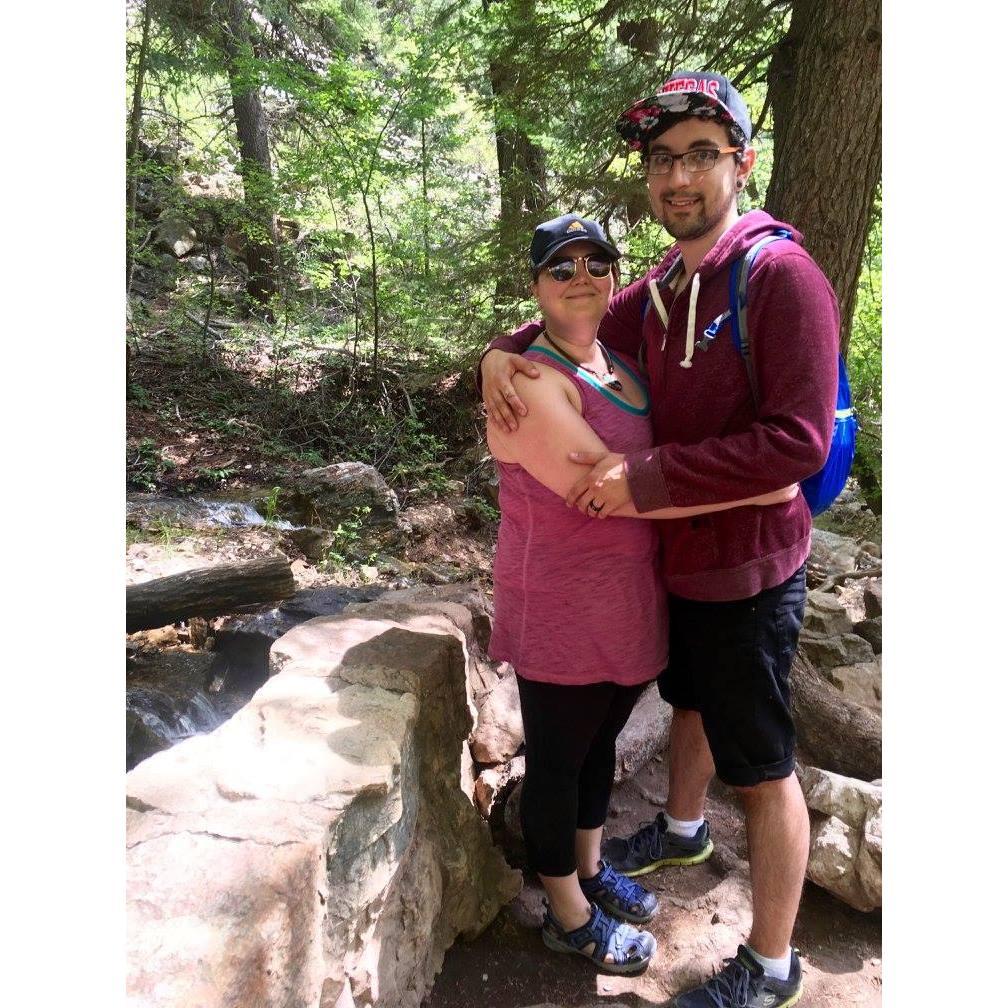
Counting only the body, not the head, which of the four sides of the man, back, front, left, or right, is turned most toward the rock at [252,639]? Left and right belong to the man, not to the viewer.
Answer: right

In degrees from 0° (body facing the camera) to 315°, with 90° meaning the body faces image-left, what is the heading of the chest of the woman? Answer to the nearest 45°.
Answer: approximately 315°

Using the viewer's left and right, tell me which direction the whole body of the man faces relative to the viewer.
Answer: facing the viewer and to the left of the viewer

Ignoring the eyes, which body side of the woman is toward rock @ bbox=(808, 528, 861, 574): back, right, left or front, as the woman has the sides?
left

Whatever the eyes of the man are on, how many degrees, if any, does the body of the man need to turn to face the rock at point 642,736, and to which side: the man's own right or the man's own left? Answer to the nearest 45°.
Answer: approximately 135° to the man's own right

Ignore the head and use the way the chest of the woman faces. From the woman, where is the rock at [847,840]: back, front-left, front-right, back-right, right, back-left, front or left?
left

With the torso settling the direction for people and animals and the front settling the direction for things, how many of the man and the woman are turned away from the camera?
0

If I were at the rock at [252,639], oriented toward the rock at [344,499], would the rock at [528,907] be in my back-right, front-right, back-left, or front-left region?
back-right
